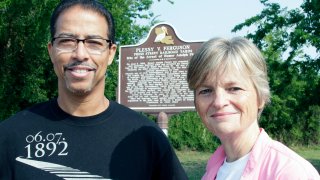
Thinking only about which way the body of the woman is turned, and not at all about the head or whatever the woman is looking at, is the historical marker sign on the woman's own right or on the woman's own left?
on the woman's own right

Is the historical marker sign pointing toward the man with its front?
yes

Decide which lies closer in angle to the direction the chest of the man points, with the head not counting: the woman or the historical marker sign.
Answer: the woman

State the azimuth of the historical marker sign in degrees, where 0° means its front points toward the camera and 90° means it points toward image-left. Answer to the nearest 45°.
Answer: approximately 0°

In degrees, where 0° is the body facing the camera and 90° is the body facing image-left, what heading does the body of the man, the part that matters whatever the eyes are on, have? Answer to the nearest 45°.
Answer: approximately 0°

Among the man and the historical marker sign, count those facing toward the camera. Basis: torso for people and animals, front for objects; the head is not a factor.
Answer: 2

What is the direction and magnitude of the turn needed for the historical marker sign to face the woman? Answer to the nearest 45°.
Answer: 0° — it already faces them
